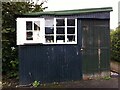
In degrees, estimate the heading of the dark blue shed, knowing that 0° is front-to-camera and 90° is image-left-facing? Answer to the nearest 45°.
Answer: approximately 0°
